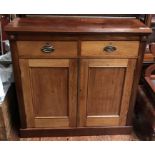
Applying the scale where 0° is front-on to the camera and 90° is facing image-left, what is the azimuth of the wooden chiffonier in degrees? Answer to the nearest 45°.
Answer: approximately 0°
